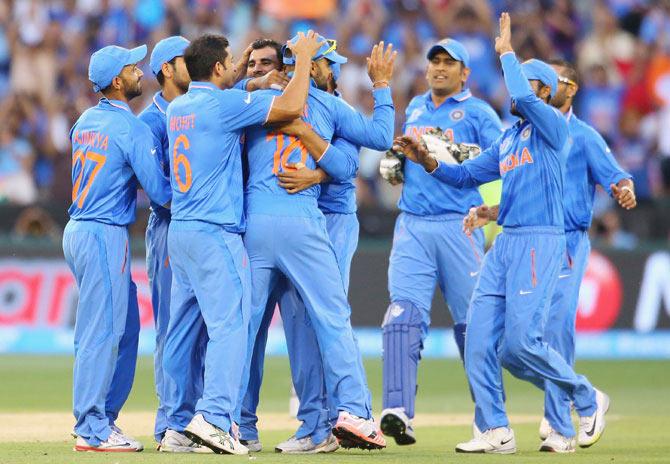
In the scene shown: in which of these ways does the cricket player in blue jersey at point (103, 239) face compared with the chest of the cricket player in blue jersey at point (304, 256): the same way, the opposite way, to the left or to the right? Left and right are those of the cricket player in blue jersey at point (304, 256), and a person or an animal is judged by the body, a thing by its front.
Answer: the same way

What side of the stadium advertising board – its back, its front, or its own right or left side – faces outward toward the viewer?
front

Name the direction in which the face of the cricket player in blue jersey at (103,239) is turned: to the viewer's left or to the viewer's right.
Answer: to the viewer's right

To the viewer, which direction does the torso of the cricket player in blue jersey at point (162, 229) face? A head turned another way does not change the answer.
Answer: to the viewer's right

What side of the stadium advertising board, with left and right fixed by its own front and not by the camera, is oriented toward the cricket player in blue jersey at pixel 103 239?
front

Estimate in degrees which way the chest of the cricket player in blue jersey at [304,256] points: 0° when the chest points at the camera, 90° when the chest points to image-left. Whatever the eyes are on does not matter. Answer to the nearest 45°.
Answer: approximately 225°

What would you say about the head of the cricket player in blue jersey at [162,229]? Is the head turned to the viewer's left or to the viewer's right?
to the viewer's right

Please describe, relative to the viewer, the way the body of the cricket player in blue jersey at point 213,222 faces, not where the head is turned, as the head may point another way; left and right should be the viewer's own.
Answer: facing away from the viewer and to the right of the viewer

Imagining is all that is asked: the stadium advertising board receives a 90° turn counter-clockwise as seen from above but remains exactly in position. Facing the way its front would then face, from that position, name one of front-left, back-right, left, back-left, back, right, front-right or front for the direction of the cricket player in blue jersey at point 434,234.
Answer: right

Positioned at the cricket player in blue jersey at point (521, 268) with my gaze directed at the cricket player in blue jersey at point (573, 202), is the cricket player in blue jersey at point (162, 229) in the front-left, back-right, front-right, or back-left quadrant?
back-left

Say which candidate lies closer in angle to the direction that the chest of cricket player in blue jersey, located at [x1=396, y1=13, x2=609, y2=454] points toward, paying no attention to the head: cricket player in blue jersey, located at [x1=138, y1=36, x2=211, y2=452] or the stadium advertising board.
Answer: the cricket player in blue jersey

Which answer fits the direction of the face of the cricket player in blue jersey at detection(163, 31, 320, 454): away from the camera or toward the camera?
away from the camera

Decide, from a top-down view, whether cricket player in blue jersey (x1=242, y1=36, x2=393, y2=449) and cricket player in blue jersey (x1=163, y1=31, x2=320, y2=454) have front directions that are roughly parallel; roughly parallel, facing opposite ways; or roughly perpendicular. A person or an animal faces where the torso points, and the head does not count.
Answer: roughly parallel

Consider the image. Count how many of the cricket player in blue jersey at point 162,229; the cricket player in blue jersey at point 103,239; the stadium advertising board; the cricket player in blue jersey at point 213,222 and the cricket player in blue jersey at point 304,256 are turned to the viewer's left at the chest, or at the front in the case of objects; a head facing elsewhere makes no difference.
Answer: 0

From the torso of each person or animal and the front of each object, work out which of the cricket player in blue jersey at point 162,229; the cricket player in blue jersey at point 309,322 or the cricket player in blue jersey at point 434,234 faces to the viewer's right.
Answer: the cricket player in blue jersey at point 162,229

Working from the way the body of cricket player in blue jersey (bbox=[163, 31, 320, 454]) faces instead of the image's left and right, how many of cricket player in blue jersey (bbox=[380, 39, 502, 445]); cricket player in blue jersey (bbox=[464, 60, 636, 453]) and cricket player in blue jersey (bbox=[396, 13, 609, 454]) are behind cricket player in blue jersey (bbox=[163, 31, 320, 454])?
0

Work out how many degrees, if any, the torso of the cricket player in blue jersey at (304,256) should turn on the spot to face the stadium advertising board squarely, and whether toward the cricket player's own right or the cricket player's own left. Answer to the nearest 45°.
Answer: approximately 45° to the cricket player's own left
